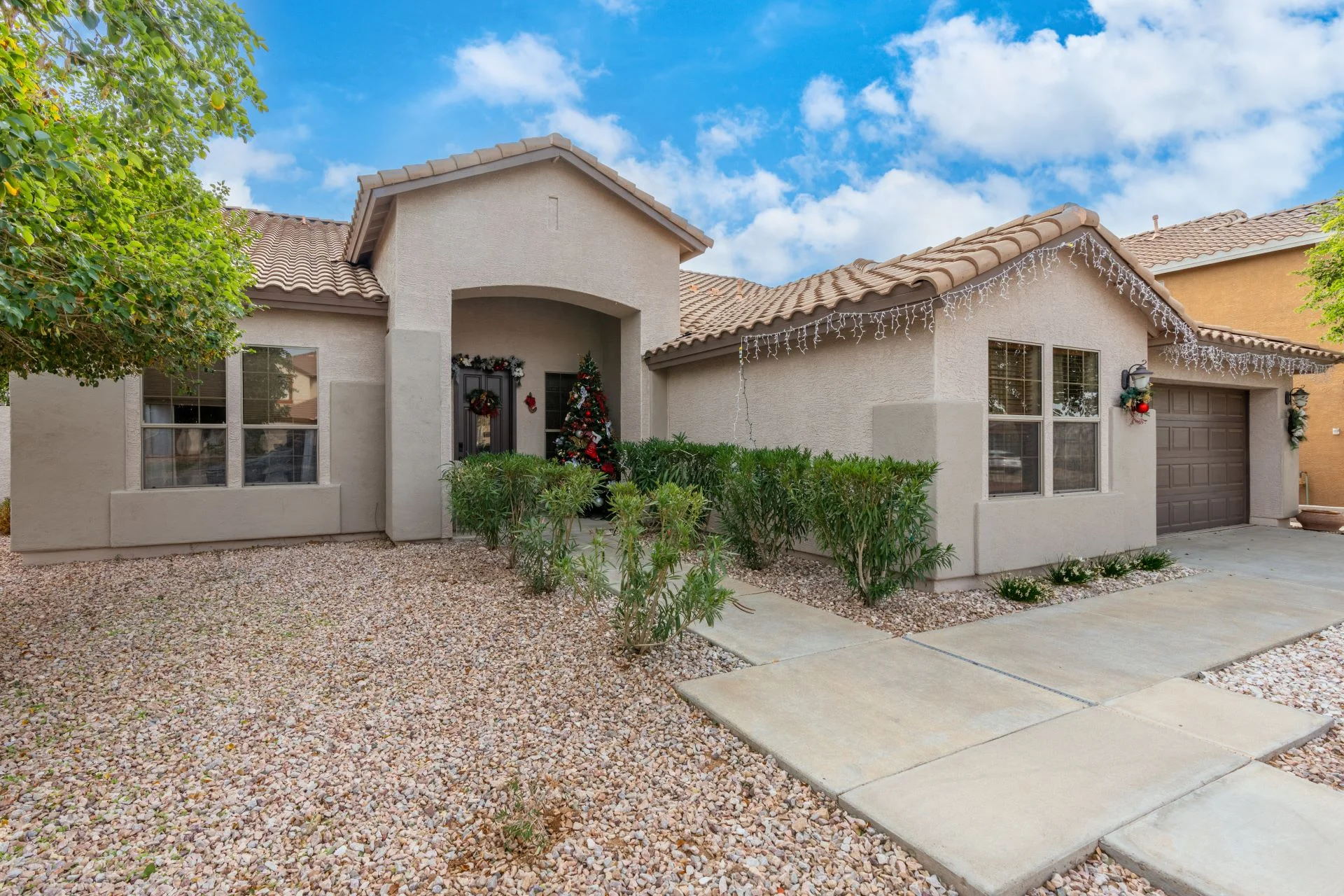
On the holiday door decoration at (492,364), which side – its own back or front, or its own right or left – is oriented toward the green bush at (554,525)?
front

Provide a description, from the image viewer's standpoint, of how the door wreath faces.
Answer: facing the viewer

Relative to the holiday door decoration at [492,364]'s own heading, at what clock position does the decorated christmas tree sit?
The decorated christmas tree is roughly at 10 o'clock from the holiday door decoration.

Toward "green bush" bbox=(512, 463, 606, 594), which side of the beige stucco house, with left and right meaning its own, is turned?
front

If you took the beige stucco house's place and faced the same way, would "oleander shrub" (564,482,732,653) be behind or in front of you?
in front

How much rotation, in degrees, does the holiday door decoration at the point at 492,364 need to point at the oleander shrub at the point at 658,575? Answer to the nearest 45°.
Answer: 0° — it already faces it

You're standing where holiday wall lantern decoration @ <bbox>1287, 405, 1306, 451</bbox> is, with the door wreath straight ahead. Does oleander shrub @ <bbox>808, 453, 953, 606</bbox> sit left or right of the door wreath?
left

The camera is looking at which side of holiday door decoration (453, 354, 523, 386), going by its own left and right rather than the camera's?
front

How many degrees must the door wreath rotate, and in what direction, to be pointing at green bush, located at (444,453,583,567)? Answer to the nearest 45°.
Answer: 0° — it already faces it
